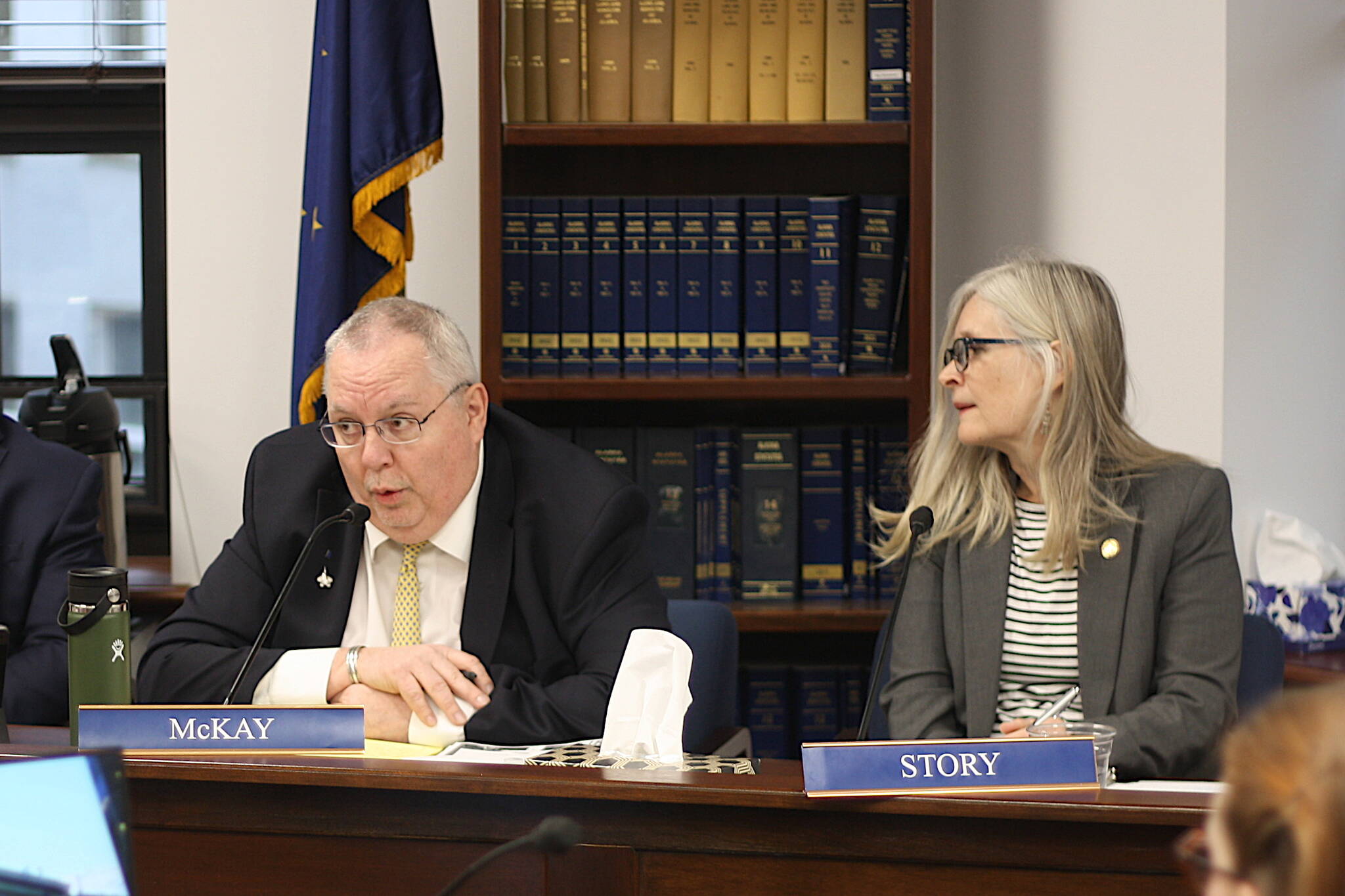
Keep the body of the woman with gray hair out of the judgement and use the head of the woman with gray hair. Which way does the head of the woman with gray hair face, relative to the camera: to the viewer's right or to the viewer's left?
to the viewer's left

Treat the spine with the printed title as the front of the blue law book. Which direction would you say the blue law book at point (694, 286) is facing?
toward the camera

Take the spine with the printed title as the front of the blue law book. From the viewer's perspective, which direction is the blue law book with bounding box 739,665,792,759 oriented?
toward the camera

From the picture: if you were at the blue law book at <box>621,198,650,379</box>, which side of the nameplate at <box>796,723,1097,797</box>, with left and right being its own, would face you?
back

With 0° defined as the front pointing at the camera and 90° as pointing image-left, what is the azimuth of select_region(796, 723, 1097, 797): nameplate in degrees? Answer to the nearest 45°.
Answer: approximately 0°

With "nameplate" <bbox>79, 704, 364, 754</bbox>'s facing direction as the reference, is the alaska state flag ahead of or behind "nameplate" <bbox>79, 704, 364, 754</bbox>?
behind

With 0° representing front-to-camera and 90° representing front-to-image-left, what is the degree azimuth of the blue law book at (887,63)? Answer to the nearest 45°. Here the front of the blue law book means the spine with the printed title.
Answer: approximately 0°

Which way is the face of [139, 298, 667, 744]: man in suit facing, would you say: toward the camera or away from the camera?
toward the camera
